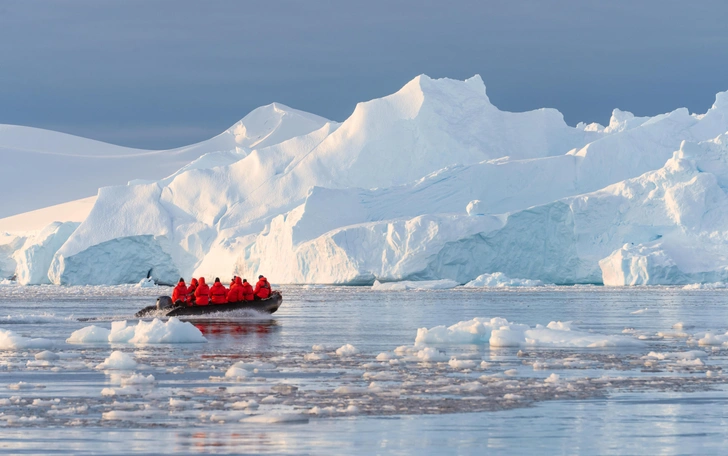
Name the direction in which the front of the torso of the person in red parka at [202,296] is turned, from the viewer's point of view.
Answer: away from the camera

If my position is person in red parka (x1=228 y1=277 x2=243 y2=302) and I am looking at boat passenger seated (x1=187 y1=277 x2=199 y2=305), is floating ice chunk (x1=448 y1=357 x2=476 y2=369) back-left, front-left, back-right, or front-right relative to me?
back-left

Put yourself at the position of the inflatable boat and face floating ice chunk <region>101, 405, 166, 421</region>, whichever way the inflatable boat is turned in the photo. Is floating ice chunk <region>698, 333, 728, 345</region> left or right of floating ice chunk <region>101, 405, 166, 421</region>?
left

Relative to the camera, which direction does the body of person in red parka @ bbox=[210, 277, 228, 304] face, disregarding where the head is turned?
away from the camera

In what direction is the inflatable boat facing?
to the viewer's right

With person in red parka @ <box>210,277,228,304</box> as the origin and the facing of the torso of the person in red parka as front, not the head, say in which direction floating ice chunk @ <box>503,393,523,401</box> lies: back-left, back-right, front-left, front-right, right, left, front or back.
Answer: back

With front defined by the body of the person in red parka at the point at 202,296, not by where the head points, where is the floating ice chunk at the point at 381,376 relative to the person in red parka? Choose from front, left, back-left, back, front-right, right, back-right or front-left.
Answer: back

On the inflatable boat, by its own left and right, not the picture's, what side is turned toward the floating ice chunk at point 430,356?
right
